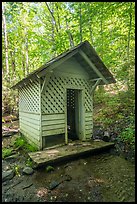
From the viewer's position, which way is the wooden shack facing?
facing the viewer and to the right of the viewer

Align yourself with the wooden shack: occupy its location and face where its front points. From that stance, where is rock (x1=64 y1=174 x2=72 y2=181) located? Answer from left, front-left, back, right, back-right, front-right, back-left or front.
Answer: front-right

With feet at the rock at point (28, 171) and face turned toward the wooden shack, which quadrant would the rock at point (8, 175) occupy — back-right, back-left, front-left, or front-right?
back-left

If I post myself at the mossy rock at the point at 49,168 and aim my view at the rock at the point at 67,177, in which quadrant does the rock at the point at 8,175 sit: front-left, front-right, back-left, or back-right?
back-right

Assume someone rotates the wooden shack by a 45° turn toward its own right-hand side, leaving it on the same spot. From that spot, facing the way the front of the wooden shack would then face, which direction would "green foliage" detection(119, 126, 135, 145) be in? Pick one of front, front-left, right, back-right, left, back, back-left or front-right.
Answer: left

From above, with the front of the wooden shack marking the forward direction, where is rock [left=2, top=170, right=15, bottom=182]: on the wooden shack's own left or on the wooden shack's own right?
on the wooden shack's own right

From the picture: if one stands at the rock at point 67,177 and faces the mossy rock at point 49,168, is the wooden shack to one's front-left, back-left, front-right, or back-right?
front-right

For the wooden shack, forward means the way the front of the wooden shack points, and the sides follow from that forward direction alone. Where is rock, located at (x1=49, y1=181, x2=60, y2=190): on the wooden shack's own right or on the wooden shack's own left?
on the wooden shack's own right

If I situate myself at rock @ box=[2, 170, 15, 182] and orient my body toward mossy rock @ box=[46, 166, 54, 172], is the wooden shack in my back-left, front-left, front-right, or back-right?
front-left
